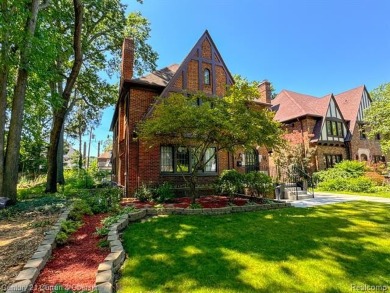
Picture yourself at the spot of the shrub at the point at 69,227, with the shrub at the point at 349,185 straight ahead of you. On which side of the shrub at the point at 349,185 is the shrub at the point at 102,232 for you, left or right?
right

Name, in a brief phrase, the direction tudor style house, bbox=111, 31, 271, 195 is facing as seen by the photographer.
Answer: facing the viewer and to the right of the viewer

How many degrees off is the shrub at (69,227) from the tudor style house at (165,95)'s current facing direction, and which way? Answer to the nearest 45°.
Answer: approximately 45° to its right

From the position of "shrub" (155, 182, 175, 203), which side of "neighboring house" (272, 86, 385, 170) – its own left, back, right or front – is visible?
right

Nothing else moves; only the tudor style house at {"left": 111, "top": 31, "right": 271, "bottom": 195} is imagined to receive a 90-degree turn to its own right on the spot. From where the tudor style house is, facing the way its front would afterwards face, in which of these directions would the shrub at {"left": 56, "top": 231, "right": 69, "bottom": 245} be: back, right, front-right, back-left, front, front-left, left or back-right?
front-left

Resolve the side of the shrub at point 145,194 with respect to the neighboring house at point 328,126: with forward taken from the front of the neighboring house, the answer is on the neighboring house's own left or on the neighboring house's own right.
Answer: on the neighboring house's own right

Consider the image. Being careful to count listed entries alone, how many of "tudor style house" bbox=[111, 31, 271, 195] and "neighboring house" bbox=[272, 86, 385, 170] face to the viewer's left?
0

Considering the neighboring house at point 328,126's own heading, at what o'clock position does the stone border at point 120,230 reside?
The stone border is roughly at 2 o'clock from the neighboring house.

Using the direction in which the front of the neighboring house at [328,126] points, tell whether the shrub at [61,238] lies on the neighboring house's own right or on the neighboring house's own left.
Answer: on the neighboring house's own right

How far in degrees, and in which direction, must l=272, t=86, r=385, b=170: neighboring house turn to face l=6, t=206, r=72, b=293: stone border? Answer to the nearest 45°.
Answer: approximately 45° to its right

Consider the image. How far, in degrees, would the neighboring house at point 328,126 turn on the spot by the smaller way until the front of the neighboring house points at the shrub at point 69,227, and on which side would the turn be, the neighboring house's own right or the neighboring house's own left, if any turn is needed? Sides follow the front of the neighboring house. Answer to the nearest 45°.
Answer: approximately 45° to the neighboring house's own right

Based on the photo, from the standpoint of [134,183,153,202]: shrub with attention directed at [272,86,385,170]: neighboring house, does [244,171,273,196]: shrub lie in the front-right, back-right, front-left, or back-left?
front-right
